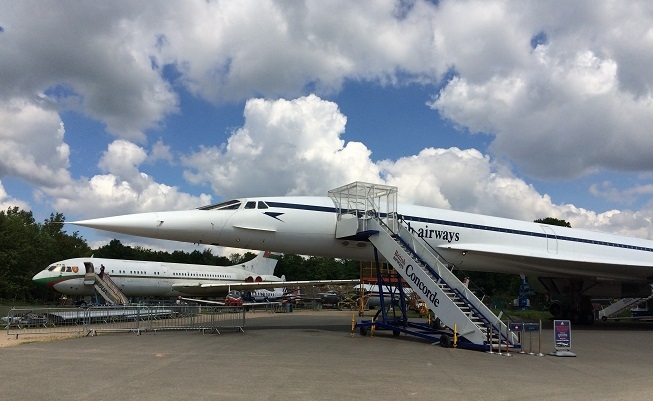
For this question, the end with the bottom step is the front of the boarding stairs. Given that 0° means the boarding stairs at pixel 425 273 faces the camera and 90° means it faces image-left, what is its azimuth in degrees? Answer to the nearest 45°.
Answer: approximately 315°

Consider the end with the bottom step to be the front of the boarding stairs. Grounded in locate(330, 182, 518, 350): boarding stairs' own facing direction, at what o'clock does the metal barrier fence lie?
The metal barrier fence is roughly at 5 o'clock from the boarding stairs.

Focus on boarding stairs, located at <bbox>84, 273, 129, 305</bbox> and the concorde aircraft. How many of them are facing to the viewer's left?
1

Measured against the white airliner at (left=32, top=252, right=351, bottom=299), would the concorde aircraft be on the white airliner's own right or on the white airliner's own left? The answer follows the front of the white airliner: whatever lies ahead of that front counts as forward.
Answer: on the white airliner's own left

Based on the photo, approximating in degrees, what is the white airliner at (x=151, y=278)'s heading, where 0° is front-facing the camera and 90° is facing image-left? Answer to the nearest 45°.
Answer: approximately 45°

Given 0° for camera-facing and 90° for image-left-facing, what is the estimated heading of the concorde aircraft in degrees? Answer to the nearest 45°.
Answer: approximately 90°

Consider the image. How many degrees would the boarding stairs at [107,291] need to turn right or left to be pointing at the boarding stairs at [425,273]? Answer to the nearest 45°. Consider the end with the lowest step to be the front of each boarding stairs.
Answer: approximately 45° to its right

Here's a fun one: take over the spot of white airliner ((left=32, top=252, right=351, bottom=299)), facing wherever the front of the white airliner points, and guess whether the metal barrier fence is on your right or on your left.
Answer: on your left

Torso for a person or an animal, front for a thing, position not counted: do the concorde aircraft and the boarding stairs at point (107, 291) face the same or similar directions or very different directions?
very different directions

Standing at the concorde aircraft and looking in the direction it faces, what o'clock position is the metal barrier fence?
The metal barrier fence is roughly at 12 o'clock from the concorde aircraft.
